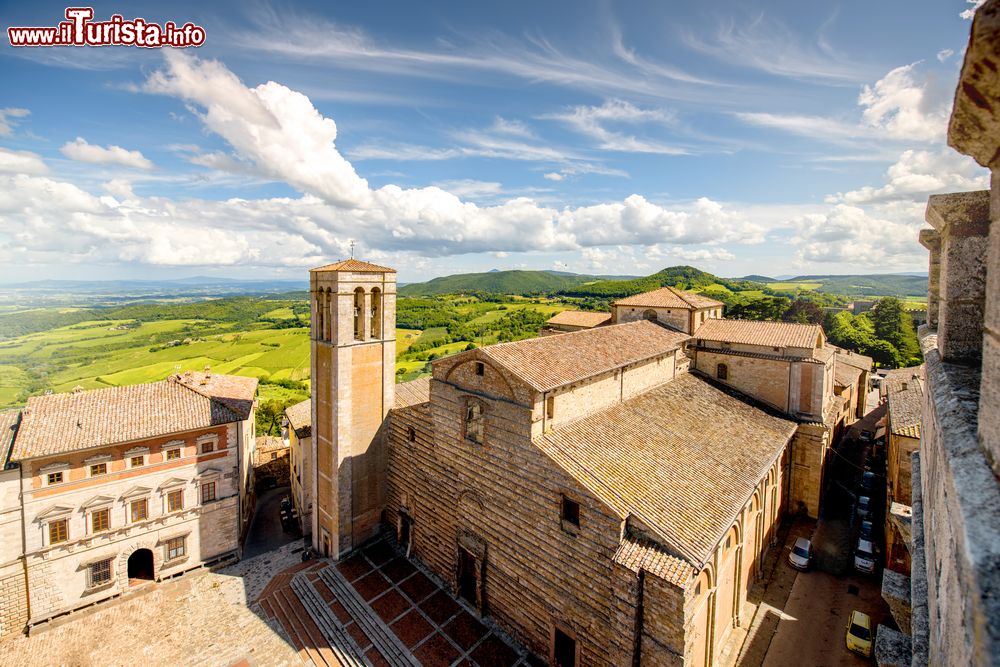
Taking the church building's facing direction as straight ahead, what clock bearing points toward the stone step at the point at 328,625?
The stone step is roughly at 1 o'clock from the church building.

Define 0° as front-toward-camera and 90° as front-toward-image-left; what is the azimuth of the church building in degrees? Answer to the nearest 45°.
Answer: approximately 45°

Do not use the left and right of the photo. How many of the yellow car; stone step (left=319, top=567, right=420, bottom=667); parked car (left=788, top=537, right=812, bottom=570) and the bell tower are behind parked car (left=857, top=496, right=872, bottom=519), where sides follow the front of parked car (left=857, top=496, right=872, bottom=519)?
0

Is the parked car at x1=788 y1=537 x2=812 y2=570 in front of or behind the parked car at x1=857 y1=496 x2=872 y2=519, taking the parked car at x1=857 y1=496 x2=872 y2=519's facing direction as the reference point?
in front

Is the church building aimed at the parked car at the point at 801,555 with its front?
no

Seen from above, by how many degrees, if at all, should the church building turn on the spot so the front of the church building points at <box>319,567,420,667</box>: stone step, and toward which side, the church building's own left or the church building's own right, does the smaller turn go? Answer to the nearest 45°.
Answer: approximately 45° to the church building's own right

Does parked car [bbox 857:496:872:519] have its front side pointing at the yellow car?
yes

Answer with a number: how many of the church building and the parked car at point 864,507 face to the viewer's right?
0

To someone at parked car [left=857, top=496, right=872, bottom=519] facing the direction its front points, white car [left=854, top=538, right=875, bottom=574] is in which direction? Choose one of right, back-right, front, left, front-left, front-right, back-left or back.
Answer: front

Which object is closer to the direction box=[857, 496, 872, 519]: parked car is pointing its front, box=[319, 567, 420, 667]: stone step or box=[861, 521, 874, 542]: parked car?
the parked car

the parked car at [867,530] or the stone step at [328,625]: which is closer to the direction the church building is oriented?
the stone step
